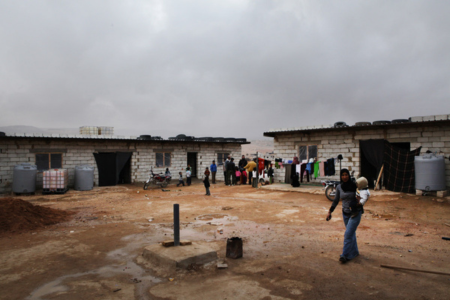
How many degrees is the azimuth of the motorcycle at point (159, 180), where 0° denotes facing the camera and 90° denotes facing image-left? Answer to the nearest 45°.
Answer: approximately 45°

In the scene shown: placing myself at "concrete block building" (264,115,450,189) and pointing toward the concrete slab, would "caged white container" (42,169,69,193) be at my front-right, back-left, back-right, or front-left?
front-right

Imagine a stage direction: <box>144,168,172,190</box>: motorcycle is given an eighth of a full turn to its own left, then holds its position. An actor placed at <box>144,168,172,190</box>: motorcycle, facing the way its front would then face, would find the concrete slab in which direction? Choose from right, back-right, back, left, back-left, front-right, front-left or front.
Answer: front

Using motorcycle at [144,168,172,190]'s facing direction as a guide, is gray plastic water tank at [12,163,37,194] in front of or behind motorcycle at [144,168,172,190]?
in front

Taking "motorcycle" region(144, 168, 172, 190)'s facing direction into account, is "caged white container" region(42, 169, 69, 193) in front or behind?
in front

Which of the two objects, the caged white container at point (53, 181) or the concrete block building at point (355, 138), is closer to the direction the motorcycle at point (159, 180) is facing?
the caged white container

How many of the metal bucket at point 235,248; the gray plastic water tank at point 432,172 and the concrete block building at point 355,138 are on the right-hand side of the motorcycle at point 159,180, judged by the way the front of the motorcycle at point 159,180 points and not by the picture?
0

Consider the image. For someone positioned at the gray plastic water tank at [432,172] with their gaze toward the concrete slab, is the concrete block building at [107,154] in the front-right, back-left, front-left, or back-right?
front-right
